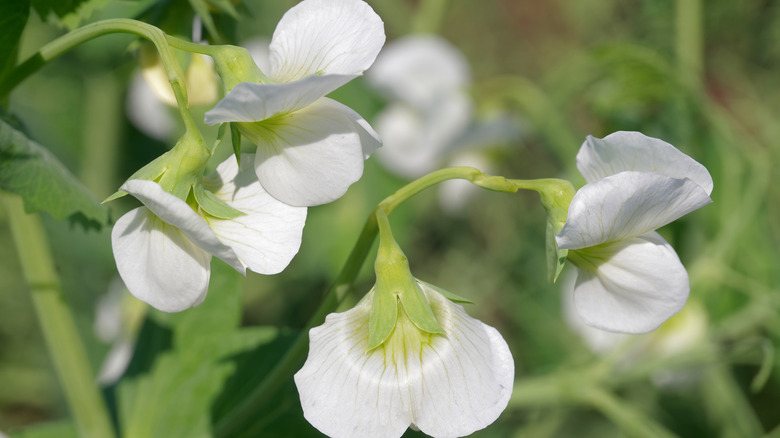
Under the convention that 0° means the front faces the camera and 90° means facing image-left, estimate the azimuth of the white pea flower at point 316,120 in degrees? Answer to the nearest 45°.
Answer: approximately 270°

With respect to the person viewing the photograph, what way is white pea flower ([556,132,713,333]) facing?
facing to the right of the viewer

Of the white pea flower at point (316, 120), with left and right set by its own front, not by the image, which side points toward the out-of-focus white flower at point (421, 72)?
left

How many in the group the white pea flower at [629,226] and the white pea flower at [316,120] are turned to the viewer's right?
2

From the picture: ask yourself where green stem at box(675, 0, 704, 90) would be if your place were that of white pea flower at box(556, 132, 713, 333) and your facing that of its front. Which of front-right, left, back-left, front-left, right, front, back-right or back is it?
left

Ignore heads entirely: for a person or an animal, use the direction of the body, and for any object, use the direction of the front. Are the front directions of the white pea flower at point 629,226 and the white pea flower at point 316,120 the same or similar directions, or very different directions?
same or similar directions
